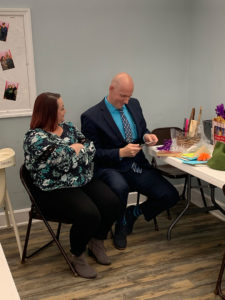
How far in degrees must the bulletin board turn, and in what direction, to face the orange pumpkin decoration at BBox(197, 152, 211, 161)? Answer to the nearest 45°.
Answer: approximately 45° to its left

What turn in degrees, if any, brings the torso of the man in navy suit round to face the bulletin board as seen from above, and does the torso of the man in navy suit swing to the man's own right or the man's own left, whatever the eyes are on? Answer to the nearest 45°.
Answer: approximately 135° to the man's own right

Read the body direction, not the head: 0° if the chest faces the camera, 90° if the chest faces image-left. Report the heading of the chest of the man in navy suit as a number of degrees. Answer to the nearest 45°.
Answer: approximately 315°

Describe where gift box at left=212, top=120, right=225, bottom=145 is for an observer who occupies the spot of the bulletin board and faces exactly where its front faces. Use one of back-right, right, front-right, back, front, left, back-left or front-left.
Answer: front-left

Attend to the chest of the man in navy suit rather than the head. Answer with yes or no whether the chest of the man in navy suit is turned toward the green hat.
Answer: yes

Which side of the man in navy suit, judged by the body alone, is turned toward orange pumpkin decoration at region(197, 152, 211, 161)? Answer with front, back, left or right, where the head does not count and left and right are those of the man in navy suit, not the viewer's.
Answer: front

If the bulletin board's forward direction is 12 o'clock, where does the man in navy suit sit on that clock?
The man in navy suit is roughly at 10 o'clock from the bulletin board.

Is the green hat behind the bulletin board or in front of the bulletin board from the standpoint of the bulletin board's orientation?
in front

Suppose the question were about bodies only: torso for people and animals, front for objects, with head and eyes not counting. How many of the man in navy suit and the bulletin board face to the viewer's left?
0

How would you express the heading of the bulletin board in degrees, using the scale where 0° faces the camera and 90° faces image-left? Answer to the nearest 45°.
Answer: approximately 0°

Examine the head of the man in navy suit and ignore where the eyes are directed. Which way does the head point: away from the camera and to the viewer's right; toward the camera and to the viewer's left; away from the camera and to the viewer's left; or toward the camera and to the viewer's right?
toward the camera and to the viewer's right
